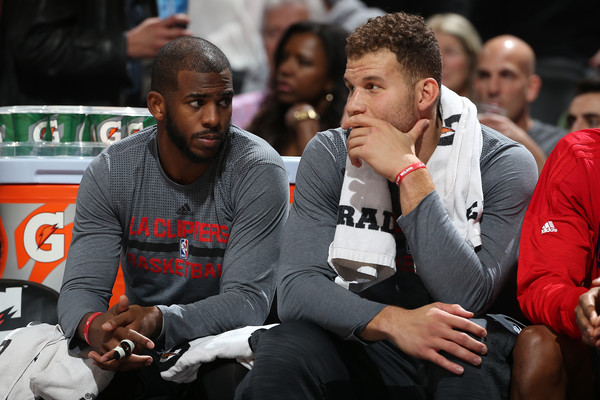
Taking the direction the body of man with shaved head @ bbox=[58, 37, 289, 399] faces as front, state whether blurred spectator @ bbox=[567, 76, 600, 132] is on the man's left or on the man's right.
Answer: on the man's left

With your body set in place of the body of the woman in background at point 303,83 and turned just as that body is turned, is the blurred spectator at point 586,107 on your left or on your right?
on your left

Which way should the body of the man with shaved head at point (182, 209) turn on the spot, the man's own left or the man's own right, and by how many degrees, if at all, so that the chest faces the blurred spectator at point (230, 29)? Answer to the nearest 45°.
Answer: approximately 180°

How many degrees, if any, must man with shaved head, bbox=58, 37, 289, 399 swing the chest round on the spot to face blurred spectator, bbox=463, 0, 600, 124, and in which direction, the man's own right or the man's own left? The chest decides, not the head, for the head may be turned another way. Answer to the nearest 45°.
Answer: approximately 135° to the man's own left

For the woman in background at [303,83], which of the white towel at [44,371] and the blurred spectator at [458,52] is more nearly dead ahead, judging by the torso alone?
the white towel

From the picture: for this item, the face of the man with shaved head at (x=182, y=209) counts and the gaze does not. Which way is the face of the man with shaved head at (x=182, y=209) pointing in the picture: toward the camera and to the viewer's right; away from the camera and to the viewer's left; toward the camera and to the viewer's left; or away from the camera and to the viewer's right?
toward the camera and to the viewer's right

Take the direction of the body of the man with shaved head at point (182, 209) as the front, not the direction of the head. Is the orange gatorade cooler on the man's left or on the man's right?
on the man's right
